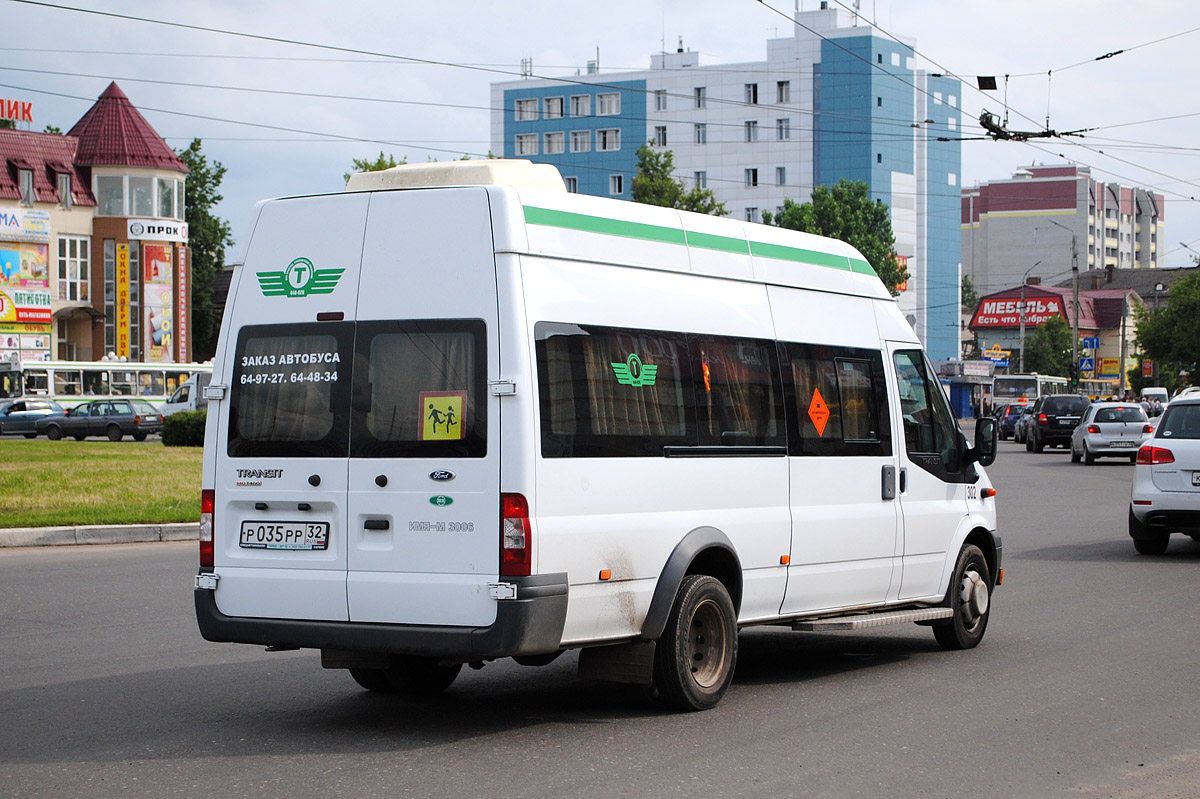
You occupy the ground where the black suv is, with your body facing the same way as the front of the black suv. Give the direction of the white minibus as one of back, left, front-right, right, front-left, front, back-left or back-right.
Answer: back

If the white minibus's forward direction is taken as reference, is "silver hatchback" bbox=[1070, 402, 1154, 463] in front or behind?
in front

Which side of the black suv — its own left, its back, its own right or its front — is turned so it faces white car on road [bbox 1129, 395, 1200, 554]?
back

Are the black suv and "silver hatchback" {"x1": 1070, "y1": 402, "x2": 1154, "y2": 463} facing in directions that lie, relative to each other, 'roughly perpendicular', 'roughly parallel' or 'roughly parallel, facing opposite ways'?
roughly parallel

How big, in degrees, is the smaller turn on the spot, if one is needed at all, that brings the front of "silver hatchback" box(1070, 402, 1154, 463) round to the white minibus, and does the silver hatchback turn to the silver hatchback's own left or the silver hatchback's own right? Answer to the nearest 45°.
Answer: approximately 180°

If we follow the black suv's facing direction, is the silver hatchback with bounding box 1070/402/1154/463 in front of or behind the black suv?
behind

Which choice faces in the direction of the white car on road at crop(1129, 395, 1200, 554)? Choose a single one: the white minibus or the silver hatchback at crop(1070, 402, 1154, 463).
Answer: the white minibus

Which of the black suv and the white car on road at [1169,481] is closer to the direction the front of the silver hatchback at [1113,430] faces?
the black suv

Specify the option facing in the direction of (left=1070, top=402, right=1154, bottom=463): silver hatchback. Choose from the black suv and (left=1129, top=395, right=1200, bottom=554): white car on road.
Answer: the white car on road

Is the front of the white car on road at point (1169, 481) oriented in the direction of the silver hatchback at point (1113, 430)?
yes

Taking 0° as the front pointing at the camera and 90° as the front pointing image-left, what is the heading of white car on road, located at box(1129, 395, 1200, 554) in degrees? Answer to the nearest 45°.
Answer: approximately 180°

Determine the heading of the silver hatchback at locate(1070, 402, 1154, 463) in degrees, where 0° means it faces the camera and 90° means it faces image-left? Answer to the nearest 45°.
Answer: approximately 180°

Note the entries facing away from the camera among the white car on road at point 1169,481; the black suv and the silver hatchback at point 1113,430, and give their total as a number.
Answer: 3

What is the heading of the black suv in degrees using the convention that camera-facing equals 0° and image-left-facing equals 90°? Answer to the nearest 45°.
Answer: approximately 180°

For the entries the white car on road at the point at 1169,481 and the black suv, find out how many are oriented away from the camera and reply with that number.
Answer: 2

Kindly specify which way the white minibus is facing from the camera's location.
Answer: facing away from the viewer and to the right of the viewer
